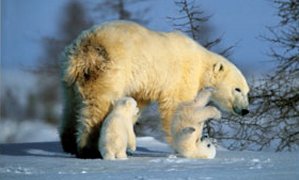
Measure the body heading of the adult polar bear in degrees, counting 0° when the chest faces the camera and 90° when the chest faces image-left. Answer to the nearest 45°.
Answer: approximately 225°

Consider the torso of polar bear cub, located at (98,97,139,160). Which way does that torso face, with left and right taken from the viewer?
facing away from the viewer and to the right of the viewer

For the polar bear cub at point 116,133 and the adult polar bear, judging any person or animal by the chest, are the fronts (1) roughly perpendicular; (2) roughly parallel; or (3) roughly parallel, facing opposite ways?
roughly parallel

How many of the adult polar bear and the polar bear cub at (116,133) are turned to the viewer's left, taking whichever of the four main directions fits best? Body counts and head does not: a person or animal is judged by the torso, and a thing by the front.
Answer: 0

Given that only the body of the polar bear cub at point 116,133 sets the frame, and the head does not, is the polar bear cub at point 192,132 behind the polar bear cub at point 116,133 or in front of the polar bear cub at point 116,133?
in front
